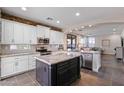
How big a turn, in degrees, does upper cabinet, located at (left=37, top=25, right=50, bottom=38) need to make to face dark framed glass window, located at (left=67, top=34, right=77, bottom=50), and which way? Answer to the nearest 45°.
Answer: approximately 90° to its left

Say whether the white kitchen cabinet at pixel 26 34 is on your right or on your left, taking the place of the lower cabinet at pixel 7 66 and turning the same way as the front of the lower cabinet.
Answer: on your left

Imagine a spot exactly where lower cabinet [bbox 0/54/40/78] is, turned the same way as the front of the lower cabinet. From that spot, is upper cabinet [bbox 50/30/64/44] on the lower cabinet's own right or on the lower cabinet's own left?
on the lower cabinet's own left

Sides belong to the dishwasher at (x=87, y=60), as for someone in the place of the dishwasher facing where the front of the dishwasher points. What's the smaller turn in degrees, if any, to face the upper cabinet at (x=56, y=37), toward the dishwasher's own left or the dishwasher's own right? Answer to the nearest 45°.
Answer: approximately 90° to the dishwasher's own right

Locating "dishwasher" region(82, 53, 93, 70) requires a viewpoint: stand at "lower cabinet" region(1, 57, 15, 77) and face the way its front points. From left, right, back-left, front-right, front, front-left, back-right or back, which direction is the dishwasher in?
front-left

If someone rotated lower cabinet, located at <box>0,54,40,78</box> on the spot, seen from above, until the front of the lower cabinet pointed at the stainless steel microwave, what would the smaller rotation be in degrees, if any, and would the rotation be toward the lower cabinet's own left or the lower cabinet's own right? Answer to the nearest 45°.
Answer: approximately 90° to the lower cabinet's own left

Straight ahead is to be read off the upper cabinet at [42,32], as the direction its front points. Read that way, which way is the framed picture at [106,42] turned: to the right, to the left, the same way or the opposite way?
to the right

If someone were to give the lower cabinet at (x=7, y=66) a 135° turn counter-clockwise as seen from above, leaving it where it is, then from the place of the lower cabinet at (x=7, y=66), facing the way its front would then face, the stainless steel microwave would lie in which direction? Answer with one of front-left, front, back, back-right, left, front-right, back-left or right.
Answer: front-right

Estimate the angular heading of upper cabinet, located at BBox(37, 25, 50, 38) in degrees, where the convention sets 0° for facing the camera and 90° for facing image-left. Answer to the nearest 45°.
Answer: approximately 315°

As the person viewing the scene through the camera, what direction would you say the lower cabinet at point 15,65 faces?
facing the viewer and to the right of the viewer

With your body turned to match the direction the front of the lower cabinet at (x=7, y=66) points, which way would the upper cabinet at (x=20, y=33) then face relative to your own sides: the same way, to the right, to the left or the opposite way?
the same way

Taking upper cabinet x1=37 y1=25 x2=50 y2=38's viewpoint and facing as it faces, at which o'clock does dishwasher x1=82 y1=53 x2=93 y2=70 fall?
The dishwasher is roughly at 11 o'clock from the upper cabinet.

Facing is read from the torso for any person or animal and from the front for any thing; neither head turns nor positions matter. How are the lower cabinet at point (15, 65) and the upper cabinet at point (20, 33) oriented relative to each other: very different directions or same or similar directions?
same or similar directions

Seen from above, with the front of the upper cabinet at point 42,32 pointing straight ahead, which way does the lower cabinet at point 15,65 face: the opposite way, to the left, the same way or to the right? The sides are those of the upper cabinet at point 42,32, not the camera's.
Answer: the same way
